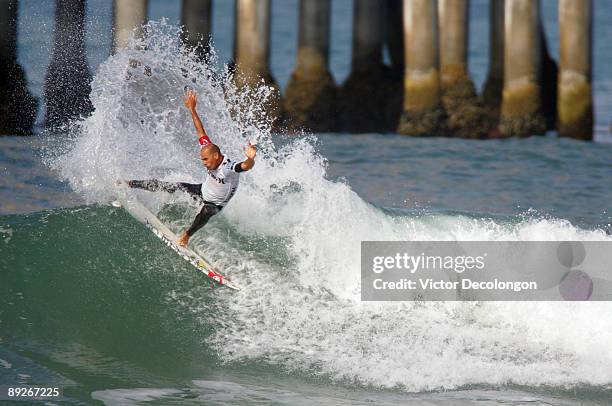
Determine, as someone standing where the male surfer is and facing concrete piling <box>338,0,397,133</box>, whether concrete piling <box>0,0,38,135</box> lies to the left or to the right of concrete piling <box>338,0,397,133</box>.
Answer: left

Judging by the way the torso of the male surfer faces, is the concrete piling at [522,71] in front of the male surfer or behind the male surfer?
behind

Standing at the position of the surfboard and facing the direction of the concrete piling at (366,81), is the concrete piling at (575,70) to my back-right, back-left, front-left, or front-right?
front-right

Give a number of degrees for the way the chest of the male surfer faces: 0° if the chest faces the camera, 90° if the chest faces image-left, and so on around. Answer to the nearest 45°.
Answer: approximately 45°

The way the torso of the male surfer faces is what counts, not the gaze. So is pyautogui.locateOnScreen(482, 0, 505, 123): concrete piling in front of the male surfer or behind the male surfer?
behind

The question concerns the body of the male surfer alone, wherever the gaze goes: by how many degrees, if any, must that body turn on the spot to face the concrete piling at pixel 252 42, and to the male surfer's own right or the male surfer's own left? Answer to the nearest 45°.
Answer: approximately 135° to the male surfer's own right

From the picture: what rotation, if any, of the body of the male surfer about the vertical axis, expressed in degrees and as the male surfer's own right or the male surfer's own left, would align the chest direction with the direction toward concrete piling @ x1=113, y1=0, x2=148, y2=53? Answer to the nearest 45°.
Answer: approximately 135° to the male surfer's own right

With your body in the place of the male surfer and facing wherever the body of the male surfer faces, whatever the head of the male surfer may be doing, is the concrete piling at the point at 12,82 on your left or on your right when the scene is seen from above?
on your right

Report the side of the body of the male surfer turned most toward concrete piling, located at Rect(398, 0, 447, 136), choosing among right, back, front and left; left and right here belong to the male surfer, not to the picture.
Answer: back
